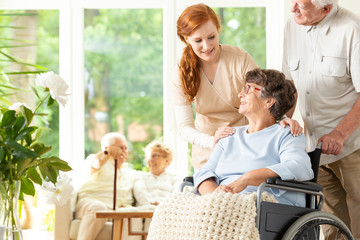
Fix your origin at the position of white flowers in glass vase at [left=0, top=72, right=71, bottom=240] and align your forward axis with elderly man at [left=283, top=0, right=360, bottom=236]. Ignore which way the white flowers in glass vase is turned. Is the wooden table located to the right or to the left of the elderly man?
left

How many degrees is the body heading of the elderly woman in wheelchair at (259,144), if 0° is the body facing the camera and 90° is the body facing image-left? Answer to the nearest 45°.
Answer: approximately 45°

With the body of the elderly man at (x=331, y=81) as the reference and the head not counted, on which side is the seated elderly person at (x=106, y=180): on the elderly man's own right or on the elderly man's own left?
on the elderly man's own right

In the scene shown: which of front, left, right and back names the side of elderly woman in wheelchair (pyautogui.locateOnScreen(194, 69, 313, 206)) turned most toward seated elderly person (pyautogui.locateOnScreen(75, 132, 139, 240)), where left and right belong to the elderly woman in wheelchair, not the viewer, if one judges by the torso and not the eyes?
right

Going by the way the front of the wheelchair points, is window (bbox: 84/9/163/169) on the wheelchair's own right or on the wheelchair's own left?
on the wheelchair's own right

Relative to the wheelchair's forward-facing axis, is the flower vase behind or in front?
in front

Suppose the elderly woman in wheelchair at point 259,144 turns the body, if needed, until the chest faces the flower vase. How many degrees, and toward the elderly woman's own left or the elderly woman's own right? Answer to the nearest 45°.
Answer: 0° — they already face it

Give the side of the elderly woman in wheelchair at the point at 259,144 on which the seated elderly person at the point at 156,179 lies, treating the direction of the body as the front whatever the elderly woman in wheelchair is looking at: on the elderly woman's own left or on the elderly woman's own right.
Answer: on the elderly woman's own right

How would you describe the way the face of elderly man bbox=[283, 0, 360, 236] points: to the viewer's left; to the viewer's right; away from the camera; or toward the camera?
to the viewer's left

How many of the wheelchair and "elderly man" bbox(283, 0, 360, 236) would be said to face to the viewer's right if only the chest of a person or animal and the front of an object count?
0

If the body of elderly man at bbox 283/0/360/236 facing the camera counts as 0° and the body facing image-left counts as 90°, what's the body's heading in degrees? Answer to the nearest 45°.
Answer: approximately 45°
